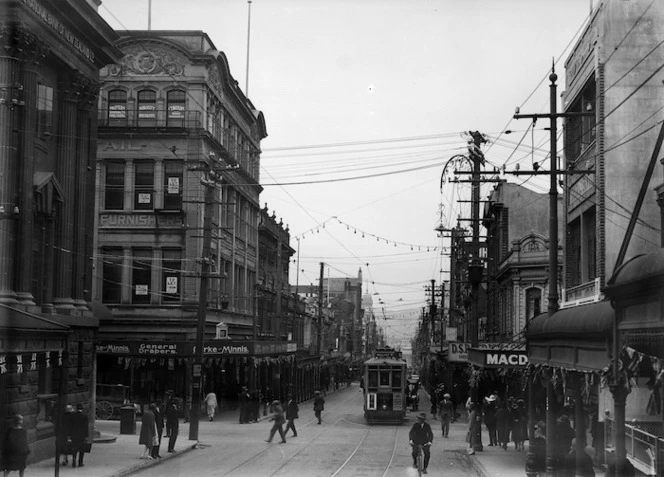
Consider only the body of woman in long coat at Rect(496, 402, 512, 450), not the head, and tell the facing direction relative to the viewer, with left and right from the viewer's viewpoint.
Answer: facing away from the viewer

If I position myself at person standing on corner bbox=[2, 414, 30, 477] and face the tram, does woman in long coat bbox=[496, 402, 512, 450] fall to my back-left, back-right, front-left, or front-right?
front-right

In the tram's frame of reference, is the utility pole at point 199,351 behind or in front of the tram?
in front

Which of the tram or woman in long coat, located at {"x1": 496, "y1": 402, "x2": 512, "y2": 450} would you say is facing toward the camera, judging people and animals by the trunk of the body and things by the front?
the tram

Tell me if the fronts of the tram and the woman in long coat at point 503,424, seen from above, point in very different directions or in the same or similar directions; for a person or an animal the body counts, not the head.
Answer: very different directions

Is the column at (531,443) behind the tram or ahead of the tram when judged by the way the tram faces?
ahead

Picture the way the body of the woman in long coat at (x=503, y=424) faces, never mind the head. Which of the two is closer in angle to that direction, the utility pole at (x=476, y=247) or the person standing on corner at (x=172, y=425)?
the utility pole

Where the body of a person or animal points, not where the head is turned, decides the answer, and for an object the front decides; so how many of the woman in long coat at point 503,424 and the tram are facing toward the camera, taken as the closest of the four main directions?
1

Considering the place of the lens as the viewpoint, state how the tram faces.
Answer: facing the viewer

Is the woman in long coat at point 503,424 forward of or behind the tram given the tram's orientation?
forward
